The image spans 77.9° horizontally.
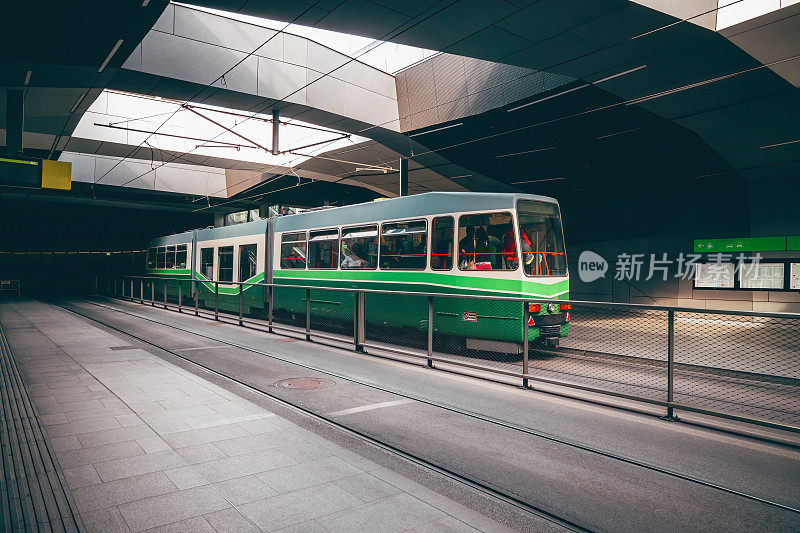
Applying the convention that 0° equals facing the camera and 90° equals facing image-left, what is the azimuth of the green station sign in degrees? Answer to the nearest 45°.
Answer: approximately 0°

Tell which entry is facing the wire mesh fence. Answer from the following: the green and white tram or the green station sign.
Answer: the green station sign

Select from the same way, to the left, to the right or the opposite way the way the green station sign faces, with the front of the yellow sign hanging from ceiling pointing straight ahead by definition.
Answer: to the right

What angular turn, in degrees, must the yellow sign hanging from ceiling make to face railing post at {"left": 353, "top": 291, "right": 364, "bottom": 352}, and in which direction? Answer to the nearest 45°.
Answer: approximately 45° to its left

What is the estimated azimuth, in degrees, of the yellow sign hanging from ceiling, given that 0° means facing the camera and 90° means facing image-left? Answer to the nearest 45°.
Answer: approximately 0°
